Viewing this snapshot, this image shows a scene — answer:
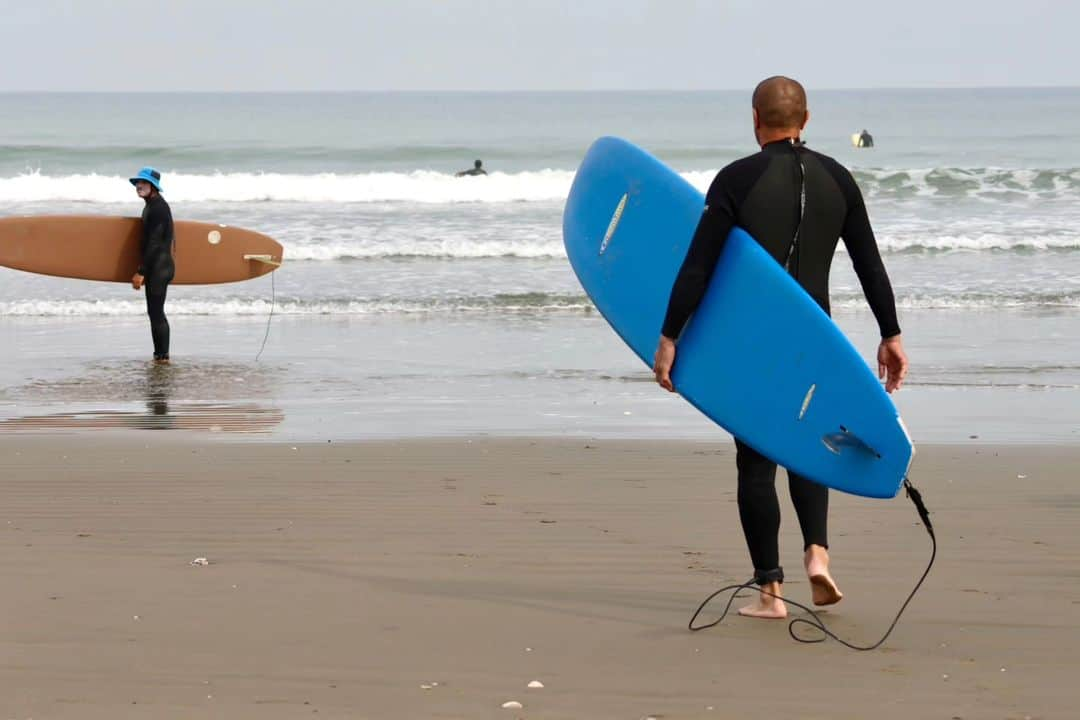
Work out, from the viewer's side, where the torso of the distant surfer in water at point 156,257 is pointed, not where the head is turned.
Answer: to the viewer's left

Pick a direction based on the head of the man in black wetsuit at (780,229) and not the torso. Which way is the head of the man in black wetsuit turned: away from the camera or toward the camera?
away from the camera

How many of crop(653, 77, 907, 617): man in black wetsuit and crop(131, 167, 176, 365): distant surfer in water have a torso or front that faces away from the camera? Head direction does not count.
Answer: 1

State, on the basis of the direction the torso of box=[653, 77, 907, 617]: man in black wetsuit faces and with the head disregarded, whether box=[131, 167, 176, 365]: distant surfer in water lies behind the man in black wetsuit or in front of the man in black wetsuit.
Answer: in front

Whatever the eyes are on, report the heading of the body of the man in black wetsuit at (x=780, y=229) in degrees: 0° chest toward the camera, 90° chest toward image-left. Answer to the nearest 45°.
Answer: approximately 180°

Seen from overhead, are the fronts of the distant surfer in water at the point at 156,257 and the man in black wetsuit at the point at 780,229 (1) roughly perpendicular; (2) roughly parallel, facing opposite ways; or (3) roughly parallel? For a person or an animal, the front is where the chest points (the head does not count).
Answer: roughly perpendicular

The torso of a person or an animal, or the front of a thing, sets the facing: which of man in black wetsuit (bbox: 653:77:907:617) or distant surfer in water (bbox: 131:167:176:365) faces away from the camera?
the man in black wetsuit

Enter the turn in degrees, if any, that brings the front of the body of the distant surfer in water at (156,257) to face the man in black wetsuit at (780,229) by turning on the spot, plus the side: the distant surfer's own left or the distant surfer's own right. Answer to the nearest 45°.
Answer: approximately 90° to the distant surfer's own left
